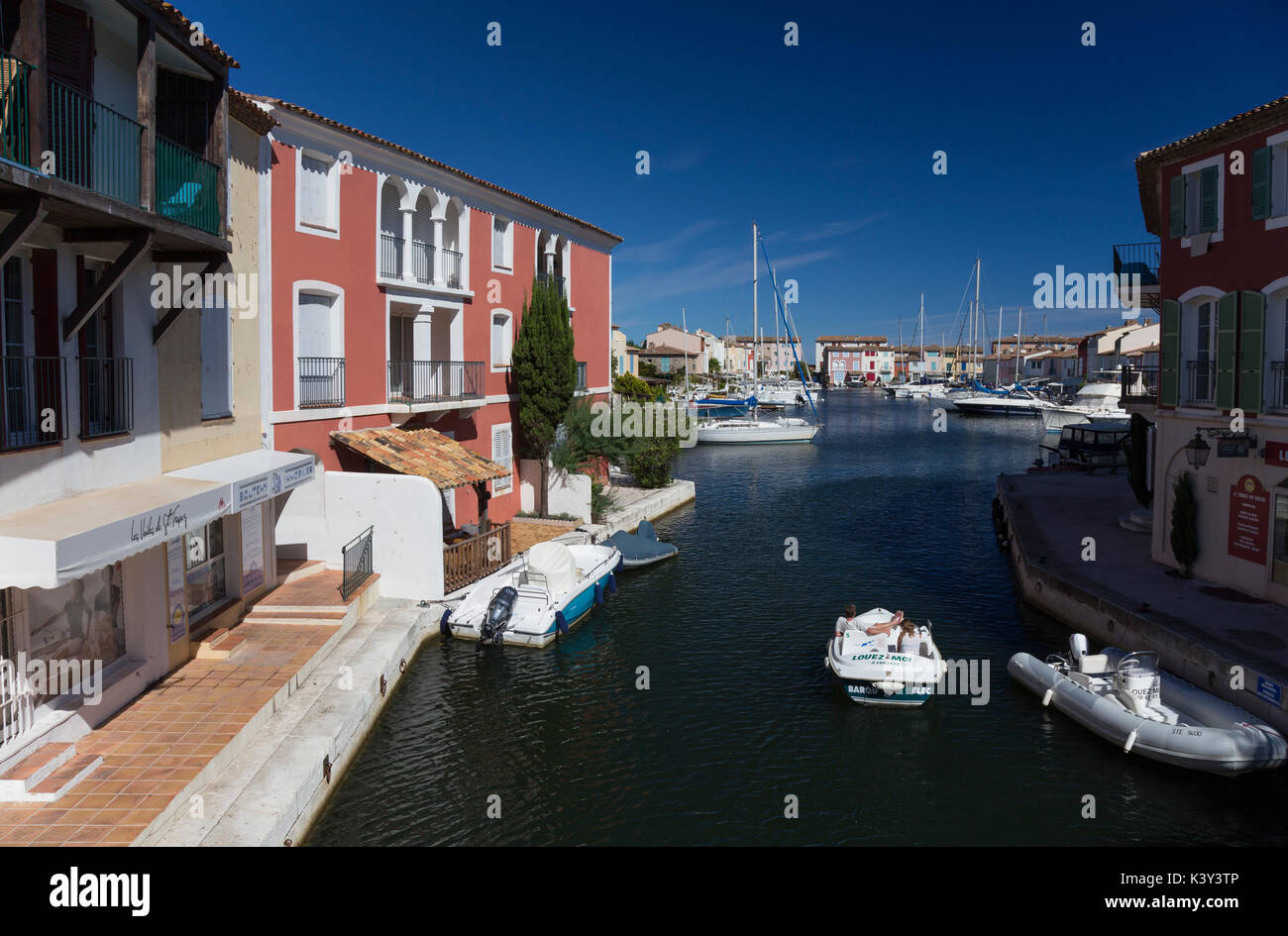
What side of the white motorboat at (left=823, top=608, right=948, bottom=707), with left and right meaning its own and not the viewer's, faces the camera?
back

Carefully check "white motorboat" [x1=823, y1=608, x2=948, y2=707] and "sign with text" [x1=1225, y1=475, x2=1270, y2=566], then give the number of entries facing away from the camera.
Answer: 1

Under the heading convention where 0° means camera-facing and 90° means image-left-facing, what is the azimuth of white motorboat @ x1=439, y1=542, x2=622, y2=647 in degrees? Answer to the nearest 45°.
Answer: approximately 225°

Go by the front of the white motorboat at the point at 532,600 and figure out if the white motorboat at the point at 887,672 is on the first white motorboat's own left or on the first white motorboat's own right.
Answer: on the first white motorboat's own right

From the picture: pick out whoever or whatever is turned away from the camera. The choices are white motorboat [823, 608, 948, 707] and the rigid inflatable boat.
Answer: the white motorboat

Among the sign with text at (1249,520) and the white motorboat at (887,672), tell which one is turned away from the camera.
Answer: the white motorboat

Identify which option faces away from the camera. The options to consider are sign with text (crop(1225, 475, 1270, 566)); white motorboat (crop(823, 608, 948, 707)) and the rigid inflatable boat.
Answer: the white motorboat

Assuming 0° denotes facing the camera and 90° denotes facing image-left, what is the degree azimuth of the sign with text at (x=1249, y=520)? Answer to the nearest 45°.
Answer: approximately 45°

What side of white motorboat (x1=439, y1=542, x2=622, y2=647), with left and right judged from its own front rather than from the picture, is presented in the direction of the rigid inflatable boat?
right

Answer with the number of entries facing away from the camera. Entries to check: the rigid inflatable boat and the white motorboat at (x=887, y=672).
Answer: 1
